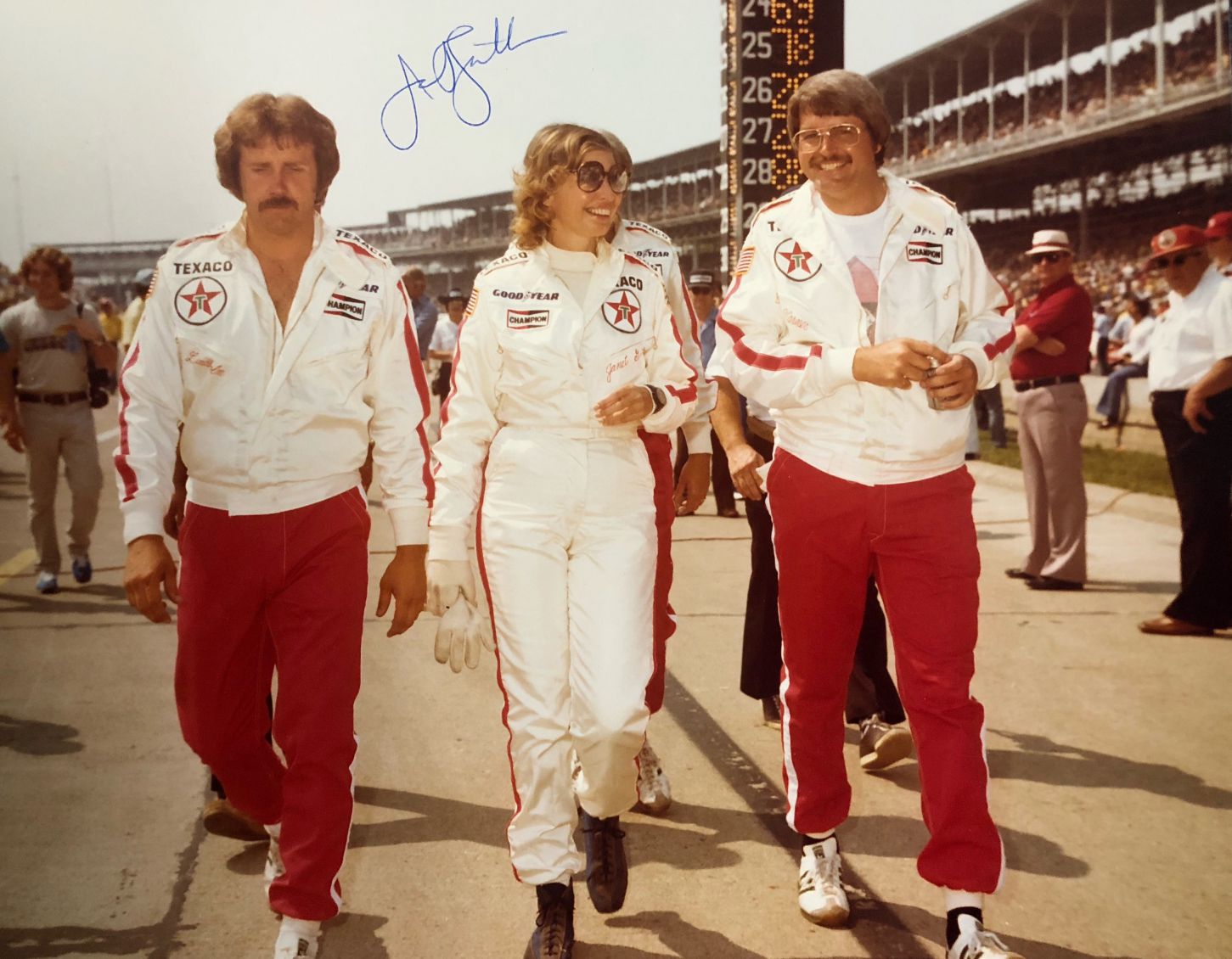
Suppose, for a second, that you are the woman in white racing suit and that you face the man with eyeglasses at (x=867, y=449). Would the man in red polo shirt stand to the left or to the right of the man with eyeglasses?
left

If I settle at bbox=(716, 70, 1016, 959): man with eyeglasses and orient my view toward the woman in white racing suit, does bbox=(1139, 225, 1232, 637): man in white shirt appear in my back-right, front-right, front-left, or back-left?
back-right

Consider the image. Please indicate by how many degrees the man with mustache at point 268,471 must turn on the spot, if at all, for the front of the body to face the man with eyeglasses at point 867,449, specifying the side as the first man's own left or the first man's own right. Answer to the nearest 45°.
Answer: approximately 90° to the first man's own left

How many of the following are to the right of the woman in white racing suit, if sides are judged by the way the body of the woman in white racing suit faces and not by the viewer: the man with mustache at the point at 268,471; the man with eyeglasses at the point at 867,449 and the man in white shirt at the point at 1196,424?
1

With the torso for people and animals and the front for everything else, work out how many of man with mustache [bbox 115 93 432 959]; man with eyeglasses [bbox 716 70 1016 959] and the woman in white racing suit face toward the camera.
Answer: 3

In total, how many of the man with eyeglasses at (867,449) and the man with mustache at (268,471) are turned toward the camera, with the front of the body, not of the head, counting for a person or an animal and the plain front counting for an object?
2

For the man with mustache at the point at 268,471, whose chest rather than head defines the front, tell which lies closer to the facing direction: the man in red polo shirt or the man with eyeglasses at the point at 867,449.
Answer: the man with eyeglasses

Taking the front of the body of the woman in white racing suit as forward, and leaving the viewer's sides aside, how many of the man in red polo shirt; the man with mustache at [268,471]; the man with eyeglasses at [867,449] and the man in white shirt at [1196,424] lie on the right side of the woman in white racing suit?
1

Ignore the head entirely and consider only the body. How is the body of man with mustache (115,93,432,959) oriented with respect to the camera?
toward the camera

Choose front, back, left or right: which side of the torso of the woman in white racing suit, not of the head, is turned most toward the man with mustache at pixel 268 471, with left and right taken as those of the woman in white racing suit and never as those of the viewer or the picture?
right

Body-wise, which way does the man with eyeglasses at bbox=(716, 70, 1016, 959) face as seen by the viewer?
toward the camera
